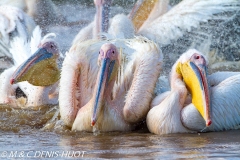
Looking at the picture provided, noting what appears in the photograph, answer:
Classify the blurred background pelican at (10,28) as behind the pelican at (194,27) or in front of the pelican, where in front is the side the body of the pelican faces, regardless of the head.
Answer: in front

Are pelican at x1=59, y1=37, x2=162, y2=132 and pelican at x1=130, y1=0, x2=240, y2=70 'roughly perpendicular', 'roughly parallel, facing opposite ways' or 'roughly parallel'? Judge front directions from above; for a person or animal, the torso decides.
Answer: roughly perpendicular

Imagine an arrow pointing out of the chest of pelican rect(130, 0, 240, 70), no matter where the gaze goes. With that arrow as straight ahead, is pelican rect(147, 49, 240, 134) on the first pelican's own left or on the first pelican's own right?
on the first pelican's own left

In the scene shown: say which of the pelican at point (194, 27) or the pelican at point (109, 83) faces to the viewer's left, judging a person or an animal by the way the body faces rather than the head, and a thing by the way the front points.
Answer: the pelican at point (194, 27)

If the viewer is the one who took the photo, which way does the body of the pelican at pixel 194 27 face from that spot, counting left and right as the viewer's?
facing to the left of the viewer

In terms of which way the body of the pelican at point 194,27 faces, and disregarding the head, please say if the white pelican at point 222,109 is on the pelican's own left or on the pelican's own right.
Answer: on the pelican's own left

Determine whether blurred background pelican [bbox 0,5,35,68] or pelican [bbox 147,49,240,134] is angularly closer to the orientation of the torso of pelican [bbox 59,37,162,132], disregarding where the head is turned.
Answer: the pelican

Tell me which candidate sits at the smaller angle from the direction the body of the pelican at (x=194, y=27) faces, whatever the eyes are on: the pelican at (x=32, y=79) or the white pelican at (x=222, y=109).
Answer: the pelican

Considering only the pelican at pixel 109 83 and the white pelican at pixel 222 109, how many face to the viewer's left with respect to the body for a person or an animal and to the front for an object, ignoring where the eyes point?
1

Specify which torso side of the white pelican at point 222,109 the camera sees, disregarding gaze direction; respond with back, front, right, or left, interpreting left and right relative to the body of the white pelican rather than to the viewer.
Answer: left

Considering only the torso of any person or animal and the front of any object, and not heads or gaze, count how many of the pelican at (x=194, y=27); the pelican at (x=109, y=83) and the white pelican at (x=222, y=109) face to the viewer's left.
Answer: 2

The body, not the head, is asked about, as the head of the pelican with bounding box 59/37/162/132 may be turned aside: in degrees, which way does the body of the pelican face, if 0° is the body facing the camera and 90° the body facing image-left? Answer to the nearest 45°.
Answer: approximately 0°

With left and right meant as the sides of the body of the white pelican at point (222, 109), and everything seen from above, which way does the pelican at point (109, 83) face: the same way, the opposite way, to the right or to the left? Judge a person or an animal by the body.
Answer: to the left

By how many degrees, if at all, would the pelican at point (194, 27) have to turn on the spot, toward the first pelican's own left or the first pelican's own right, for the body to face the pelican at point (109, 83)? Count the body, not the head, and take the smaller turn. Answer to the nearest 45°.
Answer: approximately 90° to the first pelican's own left
